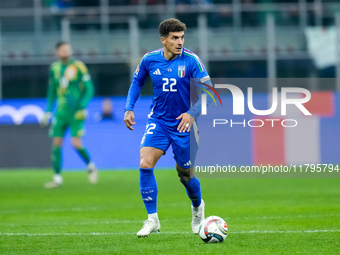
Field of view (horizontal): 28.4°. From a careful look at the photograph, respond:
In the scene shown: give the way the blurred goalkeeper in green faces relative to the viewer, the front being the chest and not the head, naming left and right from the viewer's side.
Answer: facing the viewer and to the left of the viewer

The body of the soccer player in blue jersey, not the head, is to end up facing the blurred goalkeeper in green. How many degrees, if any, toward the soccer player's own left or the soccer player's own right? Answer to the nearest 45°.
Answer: approximately 180°

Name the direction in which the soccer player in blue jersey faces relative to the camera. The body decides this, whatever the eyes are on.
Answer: toward the camera

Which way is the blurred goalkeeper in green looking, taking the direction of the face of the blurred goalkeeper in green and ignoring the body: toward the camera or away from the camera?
toward the camera

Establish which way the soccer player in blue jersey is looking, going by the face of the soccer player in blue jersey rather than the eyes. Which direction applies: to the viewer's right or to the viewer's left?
to the viewer's right

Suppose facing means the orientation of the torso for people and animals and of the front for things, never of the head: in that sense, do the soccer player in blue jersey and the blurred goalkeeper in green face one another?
no

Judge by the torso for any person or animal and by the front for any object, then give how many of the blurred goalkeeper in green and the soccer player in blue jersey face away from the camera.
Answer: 0

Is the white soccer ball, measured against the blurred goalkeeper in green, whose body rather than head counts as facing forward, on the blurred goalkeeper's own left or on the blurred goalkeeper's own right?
on the blurred goalkeeper's own left

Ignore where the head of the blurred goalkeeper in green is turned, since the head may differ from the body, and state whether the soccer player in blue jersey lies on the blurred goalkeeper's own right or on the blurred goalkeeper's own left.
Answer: on the blurred goalkeeper's own left

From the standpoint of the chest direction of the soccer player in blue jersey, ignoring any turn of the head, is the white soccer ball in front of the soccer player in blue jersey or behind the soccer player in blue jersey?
in front
